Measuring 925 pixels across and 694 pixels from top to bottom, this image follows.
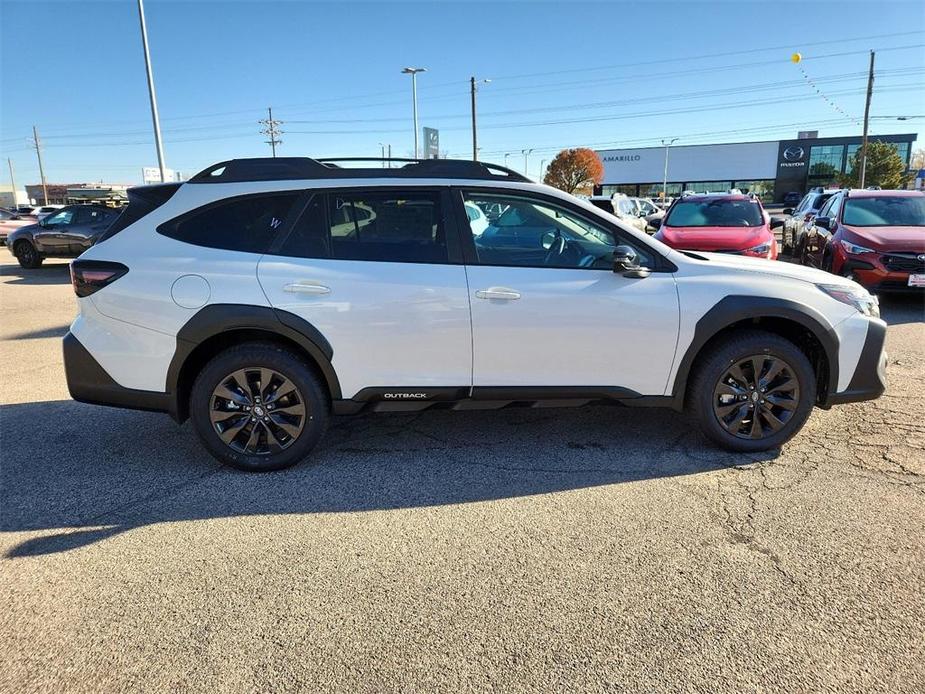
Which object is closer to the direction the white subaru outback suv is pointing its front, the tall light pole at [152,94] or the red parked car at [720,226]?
the red parked car

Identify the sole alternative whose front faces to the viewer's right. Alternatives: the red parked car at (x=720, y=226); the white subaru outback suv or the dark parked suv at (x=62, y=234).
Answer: the white subaru outback suv

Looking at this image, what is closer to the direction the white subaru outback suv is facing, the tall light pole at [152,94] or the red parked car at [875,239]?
the red parked car

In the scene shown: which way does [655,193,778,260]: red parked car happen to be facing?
toward the camera

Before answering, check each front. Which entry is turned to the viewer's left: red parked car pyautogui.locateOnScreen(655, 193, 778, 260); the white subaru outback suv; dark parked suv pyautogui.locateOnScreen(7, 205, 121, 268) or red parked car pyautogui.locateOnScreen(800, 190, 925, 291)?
the dark parked suv

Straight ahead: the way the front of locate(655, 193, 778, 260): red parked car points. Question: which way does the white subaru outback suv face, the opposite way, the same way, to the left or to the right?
to the left

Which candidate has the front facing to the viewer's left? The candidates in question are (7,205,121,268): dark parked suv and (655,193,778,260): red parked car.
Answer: the dark parked suv

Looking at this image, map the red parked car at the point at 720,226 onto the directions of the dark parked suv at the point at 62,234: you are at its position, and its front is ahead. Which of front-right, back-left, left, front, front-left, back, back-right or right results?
back-left

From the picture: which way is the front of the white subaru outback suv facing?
to the viewer's right

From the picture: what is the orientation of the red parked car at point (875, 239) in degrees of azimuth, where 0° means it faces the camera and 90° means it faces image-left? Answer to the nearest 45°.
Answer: approximately 315°

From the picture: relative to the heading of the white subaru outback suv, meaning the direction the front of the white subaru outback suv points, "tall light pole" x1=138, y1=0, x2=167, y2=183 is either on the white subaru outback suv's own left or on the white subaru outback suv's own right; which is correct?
on the white subaru outback suv's own left

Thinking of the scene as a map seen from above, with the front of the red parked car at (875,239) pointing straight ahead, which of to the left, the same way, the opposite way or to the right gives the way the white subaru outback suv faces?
to the left

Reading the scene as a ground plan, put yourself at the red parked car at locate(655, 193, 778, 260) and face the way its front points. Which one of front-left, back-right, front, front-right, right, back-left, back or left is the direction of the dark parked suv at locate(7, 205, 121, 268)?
right

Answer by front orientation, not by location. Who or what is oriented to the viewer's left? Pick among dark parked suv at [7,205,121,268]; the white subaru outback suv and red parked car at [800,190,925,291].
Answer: the dark parked suv

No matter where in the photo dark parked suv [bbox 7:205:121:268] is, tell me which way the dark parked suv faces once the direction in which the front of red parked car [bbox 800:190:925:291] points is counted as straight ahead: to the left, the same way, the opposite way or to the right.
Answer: to the right

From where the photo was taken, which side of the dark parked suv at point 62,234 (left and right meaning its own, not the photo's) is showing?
left

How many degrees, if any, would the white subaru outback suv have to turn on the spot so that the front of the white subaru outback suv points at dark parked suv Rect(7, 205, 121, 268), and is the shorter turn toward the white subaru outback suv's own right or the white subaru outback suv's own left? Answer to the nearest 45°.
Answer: approximately 135° to the white subaru outback suv's own left
